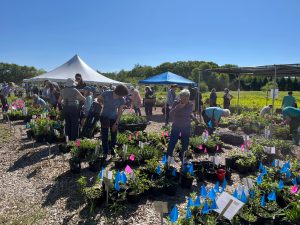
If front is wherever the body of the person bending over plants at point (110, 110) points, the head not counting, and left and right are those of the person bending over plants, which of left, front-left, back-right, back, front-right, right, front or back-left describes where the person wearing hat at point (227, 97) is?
left

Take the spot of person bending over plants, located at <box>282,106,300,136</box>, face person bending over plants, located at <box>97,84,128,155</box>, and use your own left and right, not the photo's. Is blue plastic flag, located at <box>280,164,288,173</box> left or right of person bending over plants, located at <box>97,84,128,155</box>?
left

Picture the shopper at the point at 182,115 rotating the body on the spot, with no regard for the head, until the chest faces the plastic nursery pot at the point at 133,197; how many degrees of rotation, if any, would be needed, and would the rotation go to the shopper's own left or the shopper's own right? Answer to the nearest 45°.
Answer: approximately 45° to the shopper's own right

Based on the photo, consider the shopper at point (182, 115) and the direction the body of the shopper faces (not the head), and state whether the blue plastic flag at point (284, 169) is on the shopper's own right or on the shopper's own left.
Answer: on the shopper's own left

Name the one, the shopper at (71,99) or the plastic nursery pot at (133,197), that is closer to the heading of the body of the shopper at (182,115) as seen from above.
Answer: the plastic nursery pot

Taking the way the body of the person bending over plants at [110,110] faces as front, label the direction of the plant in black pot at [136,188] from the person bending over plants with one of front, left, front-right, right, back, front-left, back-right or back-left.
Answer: front-right

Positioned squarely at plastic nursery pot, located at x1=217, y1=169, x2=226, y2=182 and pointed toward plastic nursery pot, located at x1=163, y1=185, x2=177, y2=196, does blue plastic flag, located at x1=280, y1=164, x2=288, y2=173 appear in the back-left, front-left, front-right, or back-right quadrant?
back-left

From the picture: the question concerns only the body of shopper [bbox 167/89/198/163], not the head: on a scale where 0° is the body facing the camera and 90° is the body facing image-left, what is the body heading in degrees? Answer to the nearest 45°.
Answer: approximately 0°

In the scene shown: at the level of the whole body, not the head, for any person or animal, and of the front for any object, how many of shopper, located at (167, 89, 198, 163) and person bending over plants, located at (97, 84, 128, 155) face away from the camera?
0

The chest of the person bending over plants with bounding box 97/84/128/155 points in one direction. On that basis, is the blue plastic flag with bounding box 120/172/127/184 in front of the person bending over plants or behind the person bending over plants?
in front

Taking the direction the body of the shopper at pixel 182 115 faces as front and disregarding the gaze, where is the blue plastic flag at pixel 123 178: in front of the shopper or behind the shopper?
in front

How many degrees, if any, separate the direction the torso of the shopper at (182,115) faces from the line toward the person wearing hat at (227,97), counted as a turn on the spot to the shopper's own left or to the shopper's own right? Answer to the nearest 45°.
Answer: approximately 180°

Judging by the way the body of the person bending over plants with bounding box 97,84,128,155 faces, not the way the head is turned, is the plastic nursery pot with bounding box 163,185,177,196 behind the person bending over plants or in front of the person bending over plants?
in front
